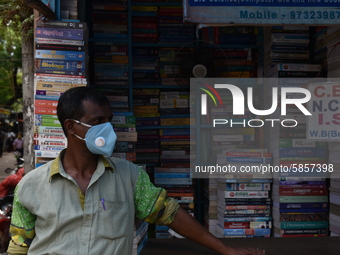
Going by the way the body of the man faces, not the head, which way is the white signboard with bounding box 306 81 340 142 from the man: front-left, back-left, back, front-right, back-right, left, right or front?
back-left

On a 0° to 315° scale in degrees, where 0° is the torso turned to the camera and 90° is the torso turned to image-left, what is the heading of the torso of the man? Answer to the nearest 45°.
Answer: approximately 0°

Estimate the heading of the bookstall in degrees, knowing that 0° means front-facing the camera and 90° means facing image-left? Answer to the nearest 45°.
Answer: approximately 0°

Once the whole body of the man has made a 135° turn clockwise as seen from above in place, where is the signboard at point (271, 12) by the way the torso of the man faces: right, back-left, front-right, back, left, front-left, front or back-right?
right

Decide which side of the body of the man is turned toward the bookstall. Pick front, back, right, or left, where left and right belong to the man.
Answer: back

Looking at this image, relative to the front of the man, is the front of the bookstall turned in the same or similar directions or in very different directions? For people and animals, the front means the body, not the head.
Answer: same or similar directions
